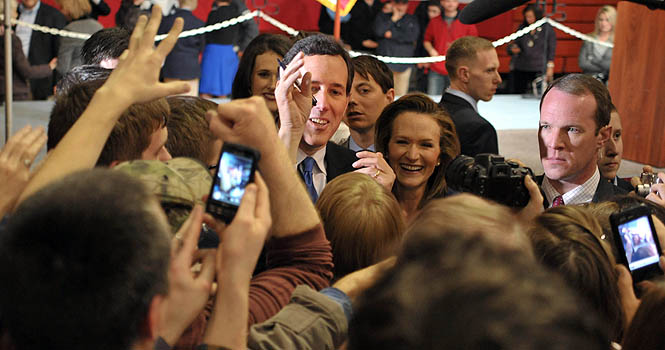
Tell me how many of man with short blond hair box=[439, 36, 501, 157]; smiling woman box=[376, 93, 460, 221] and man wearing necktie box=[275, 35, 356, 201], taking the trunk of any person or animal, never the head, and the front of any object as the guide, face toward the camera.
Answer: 2

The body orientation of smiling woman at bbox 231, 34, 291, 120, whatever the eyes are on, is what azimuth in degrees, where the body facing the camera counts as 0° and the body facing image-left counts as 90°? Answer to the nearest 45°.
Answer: approximately 315°

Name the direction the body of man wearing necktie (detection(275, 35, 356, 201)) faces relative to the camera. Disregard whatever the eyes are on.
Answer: toward the camera

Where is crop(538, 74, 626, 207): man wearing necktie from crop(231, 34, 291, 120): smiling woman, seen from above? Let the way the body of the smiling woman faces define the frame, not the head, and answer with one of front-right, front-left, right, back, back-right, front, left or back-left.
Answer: front

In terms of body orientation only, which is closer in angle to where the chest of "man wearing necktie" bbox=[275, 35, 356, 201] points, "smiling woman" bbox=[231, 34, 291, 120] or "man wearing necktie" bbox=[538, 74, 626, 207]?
the man wearing necktie

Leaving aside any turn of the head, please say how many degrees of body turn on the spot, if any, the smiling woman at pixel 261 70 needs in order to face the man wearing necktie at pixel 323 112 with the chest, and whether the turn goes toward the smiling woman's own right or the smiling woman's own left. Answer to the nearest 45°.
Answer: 0° — they already face them

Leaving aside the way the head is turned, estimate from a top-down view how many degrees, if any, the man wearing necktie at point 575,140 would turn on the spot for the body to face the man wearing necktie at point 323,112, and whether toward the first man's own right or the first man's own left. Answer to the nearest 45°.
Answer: approximately 45° to the first man's own right

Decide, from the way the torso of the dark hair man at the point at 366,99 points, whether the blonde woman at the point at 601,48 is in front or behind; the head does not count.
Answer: behind

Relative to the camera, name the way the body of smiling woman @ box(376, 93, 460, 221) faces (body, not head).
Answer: toward the camera

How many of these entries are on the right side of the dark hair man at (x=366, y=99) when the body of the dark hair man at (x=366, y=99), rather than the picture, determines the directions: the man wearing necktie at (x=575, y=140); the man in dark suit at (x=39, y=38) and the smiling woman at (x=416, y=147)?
1

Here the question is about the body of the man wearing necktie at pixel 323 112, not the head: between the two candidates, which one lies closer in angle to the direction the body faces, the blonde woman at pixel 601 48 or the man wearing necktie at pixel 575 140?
the man wearing necktie

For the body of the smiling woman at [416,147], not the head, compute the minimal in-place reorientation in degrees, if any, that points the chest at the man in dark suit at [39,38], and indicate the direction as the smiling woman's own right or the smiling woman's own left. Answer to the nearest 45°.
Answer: approximately 135° to the smiling woman's own right
